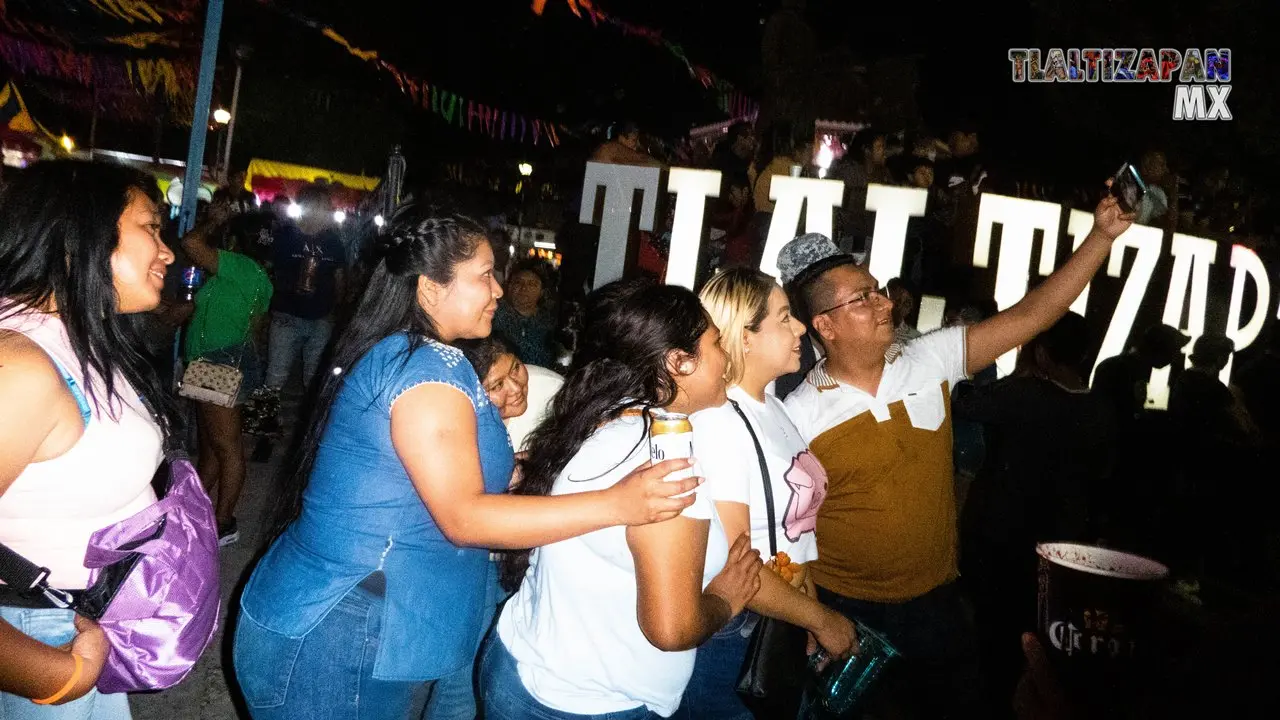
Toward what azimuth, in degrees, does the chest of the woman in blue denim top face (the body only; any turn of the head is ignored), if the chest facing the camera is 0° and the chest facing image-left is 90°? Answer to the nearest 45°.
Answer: approximately 270°

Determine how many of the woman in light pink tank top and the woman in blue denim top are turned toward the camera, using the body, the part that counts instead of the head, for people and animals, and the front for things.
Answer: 0

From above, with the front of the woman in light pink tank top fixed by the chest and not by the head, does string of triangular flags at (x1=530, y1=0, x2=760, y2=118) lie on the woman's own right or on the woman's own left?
on the woman's own left

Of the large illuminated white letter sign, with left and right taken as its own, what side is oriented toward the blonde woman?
front

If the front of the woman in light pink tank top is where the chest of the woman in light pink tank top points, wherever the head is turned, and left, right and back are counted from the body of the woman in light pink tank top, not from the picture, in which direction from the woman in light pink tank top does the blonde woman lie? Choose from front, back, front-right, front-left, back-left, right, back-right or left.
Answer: front

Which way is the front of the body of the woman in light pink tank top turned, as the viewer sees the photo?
to the viewer's right

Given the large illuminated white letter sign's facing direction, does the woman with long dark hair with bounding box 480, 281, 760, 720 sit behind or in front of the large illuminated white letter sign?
in front

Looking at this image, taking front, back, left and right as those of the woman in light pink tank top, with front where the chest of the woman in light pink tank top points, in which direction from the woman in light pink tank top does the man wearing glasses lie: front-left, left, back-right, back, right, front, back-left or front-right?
front

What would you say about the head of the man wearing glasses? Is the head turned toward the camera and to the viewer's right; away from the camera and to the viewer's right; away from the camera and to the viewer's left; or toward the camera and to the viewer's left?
toward the camera and to the viewer's right

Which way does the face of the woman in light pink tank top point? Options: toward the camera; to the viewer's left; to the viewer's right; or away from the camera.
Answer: to the viewer's right

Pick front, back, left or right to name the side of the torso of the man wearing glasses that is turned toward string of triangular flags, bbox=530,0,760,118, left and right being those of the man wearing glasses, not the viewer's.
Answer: back

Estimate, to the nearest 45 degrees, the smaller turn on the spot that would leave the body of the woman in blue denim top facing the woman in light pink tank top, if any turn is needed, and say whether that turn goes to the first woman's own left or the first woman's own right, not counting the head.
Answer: approximately 180°

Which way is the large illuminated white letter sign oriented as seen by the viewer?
toward the camera

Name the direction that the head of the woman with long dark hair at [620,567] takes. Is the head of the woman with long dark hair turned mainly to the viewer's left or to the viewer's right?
to the viewer's right

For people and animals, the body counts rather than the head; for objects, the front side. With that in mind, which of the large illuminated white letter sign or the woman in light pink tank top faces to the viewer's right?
the woman in light pink tank top
